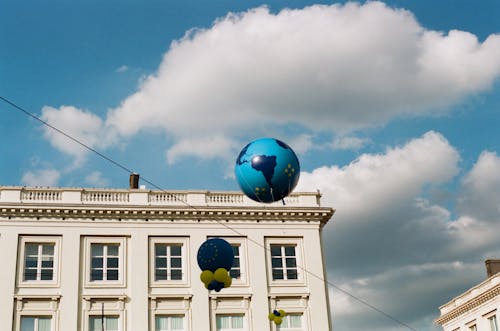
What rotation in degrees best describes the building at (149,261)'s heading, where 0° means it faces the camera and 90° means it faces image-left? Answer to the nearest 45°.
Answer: approximately 0°

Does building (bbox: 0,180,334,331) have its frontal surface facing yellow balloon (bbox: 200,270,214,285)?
yes

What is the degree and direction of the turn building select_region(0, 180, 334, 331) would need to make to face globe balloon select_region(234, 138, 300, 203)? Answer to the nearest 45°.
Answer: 0° — it already faces it
